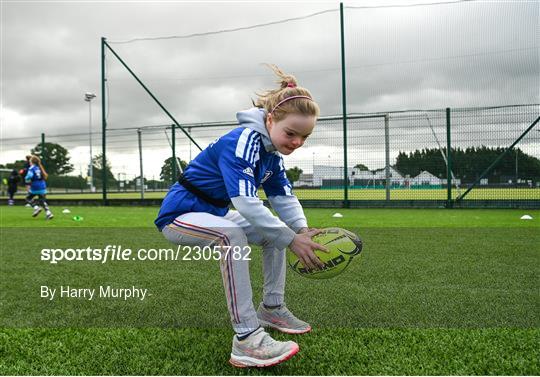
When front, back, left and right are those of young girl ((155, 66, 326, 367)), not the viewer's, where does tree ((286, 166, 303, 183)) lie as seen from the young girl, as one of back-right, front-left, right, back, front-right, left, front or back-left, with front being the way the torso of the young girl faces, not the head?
left

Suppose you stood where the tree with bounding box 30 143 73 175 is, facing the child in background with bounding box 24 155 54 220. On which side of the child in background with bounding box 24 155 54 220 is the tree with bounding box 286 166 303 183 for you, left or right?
left

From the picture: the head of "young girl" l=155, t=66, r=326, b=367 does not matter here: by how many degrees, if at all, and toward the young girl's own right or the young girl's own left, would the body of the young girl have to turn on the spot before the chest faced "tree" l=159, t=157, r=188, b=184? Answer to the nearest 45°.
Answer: approximately 90° to the young girl's own left

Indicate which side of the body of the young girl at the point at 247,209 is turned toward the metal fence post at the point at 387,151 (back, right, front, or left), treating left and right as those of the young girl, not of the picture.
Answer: left

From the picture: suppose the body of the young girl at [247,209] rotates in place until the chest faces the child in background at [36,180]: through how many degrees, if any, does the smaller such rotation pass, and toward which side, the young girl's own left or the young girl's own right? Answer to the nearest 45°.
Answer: approximately 135° to the young girl's own left

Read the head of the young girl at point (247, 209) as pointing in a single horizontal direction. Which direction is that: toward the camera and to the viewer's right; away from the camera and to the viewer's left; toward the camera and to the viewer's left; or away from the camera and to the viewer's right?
toward the camera and to the viewer's right

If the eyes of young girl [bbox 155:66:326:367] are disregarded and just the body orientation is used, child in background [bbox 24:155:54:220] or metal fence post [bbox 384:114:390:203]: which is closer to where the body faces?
the metal fence post

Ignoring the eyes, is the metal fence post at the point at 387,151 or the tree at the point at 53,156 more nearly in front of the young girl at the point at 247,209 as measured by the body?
the metal fence post

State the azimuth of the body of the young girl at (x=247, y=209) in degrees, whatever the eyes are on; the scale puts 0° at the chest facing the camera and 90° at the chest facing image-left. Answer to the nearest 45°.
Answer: approximately 270°
